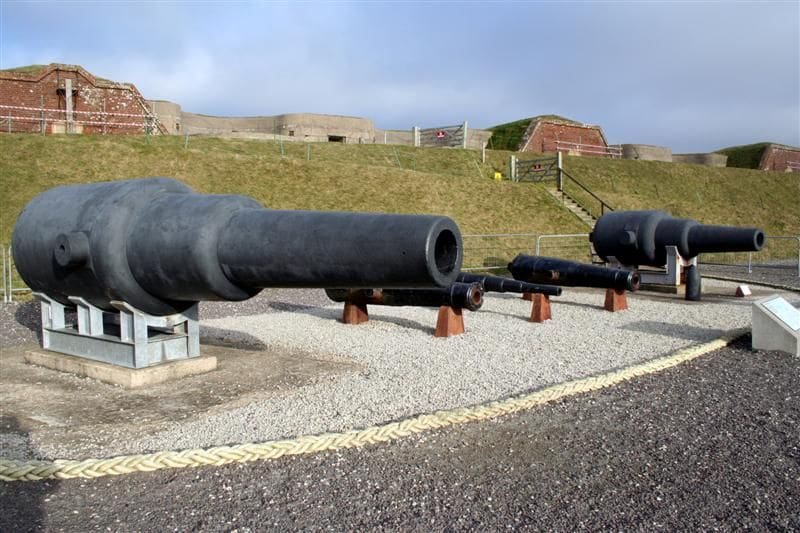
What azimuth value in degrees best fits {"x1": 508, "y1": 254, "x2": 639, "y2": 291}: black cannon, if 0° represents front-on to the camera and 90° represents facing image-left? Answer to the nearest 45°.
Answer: approximately 315°

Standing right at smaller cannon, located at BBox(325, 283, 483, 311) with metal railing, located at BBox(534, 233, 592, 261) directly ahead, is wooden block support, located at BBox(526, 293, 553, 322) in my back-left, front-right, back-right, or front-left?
front-right

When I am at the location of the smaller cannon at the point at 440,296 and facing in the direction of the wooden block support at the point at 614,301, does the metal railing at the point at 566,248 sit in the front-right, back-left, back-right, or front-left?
front-left

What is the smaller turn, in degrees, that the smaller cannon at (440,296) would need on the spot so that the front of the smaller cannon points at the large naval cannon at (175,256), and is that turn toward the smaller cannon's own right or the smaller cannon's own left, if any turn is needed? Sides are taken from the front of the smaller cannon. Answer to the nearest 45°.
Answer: approximately 90° to the smaller cannon's own right

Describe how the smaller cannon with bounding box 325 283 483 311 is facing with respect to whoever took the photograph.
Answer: facing the viewer and to the right of the viewer

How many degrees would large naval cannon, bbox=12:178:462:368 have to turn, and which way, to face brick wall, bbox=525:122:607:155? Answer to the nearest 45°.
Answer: approximately 90° to its left

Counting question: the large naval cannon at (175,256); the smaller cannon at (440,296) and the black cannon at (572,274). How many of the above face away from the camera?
0

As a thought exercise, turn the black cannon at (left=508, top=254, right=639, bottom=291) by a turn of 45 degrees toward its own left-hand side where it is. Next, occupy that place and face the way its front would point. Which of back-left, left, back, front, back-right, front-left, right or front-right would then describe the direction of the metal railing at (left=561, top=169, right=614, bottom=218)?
left

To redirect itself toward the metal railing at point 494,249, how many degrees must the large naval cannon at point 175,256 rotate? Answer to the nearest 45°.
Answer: approximately 90° to its left

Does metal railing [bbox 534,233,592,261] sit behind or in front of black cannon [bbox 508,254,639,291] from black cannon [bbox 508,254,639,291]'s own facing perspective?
behind

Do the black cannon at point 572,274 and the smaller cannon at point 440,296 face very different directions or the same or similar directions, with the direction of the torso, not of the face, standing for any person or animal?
same or similar directions

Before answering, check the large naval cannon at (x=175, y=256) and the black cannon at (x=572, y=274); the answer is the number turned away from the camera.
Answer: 0

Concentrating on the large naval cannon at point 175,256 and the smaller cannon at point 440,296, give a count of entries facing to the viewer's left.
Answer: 0

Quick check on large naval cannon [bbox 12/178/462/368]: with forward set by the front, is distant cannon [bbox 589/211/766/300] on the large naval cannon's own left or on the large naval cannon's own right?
on the large naval cannon's own left
